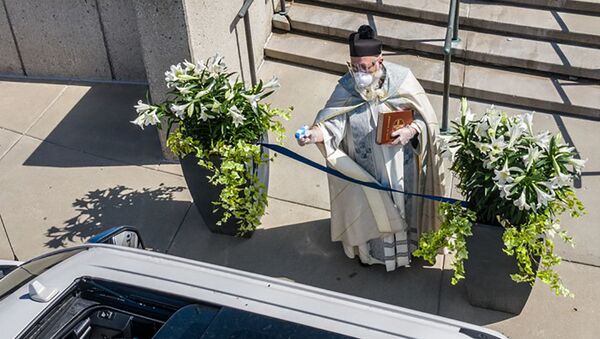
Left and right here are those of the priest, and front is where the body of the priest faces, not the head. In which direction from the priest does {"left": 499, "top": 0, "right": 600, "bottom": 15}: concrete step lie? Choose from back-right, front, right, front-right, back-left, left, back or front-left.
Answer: back-left

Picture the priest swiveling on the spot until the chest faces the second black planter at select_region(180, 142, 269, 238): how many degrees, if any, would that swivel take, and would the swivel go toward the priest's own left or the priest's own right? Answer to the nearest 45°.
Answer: approximately 90° to the priest's own right

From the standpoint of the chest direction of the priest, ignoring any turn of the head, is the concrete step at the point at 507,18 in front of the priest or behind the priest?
behind

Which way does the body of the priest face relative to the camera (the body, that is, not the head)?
toward the camera
